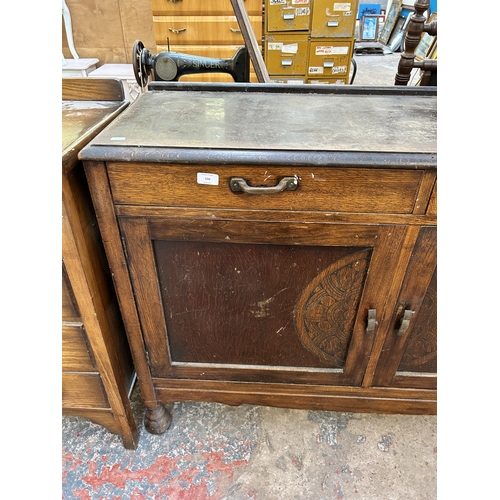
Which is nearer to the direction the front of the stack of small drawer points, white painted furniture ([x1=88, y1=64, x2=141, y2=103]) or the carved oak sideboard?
the carved oak sideboard

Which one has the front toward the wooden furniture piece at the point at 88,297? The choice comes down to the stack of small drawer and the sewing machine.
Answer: the stack of small drawer

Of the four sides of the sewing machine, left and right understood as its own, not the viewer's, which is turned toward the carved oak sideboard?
back

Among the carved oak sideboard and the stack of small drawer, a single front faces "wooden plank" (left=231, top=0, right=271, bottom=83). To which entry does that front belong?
the stack of small drawer

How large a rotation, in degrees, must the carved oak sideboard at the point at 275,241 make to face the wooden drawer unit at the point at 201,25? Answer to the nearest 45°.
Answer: approximately 180°

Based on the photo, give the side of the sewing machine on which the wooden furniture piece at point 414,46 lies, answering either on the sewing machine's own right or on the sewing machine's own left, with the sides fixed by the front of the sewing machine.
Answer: on the sewing machine's own right

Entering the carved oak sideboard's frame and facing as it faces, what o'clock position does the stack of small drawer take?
The stack of small drawer is roughly at 6 o'clock from the carved oak sideboard.

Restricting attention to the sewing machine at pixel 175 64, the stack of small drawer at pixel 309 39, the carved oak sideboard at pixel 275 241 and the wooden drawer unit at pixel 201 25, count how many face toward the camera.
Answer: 3

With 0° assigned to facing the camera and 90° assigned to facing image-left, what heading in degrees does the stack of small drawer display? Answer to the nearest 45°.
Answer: approximately 0°

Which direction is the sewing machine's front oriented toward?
away from the camera
